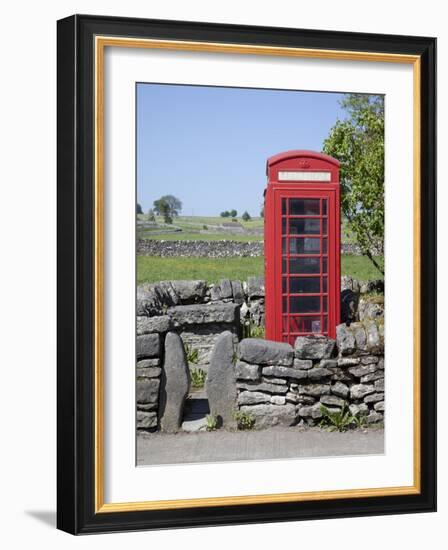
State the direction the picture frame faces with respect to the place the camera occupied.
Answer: facing the viewer and to the right of the viewer
